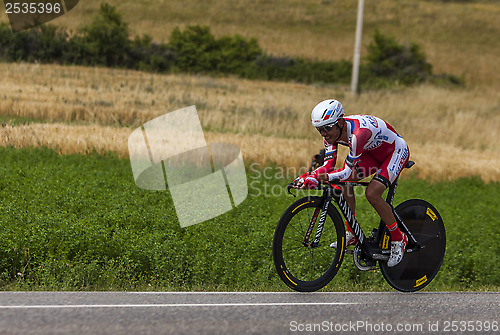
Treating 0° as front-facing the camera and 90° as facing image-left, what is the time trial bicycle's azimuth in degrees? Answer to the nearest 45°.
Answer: approximately 45°

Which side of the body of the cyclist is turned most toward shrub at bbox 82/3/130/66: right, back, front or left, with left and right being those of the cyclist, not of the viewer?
right

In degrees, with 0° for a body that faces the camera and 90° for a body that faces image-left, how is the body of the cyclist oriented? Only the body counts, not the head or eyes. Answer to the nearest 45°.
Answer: approximately 45°

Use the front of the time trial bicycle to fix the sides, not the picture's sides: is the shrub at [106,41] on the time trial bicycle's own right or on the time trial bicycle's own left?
on the time trial bicycle's own right
